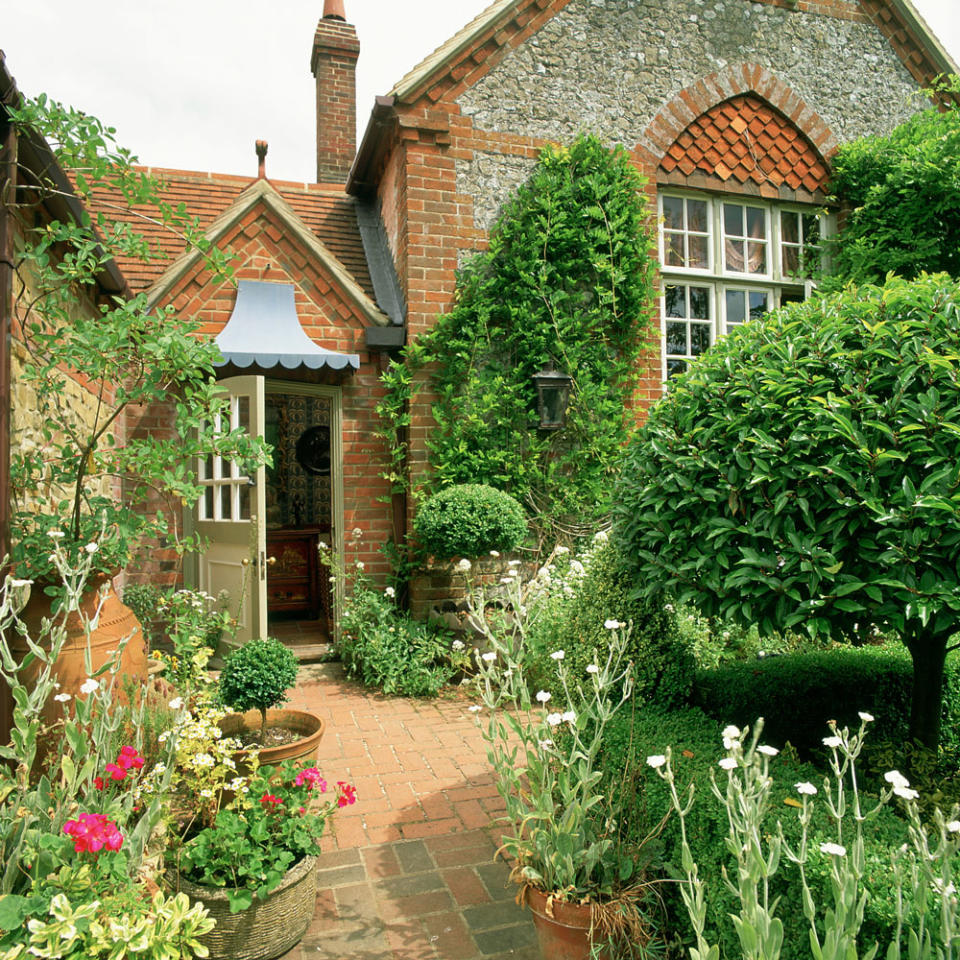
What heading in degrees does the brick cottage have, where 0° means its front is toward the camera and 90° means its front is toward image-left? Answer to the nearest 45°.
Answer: approximately 0°

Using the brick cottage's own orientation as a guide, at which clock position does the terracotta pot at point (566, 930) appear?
The terracotta pot is roughly at 12 o'clock from the brick cottage.

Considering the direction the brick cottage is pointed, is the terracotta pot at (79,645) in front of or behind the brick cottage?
in front

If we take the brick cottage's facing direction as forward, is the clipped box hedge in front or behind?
in front

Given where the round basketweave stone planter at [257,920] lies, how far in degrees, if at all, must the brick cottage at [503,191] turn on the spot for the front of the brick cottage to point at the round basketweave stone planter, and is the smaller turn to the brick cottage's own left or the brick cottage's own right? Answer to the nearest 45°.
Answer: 0° — it already faces it
